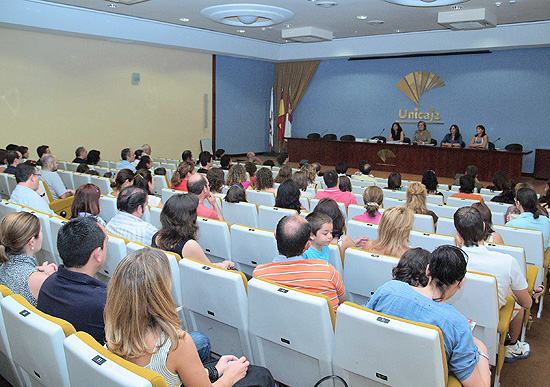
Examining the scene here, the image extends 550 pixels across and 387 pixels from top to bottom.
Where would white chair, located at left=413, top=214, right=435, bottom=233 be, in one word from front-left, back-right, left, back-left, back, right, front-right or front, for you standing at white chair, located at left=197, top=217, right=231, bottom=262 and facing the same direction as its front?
front-right

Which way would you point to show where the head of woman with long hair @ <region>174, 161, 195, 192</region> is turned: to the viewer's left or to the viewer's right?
to the viewer's right

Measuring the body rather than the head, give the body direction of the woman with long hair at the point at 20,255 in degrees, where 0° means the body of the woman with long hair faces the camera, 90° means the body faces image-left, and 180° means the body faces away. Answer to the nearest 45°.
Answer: approximately 225°

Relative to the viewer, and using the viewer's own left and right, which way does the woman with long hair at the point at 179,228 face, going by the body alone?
facing away from the viewer and to the right of the viewer

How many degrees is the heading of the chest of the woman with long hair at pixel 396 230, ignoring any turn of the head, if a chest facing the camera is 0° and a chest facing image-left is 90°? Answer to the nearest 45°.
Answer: approximately 225°

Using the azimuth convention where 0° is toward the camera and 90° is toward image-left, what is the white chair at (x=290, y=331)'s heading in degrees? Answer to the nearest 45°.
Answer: approximately 225°

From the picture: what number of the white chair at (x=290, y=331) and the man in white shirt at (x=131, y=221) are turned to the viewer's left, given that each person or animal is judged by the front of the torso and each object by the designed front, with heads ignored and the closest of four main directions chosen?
0

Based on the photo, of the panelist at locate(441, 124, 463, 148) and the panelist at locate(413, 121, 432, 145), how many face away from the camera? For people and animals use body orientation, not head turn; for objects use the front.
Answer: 0

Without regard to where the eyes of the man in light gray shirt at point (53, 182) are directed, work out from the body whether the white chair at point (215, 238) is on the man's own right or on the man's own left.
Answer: on the man's own right

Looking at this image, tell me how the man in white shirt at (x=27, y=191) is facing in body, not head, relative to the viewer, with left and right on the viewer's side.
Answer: facing away from the viewer and to the right of the viewer

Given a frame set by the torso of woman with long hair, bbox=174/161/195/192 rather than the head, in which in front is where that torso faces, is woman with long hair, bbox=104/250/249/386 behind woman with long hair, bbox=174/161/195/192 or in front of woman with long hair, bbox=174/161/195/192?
behind

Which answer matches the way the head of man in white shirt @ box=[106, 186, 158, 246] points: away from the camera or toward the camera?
away from the camera

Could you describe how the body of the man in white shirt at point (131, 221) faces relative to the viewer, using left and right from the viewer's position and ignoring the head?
facing away from the viewer and to the right of the viewer

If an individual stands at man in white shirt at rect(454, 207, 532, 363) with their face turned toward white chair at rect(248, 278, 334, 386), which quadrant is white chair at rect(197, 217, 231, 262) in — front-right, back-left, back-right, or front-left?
front-right

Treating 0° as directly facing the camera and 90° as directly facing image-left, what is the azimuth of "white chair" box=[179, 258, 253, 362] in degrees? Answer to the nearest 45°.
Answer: approximately 225°

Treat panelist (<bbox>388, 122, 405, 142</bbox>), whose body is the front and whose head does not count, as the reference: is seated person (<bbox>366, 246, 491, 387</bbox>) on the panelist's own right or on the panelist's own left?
on the panelist's own left
